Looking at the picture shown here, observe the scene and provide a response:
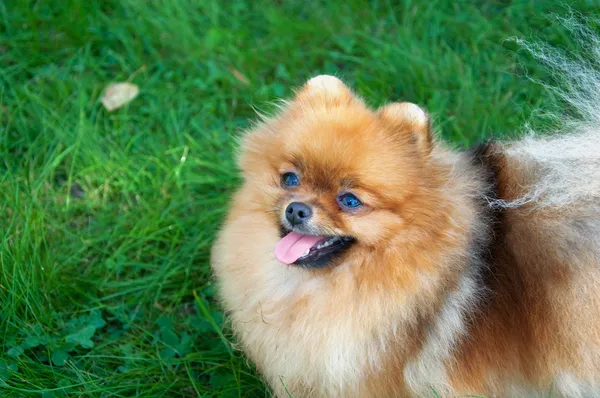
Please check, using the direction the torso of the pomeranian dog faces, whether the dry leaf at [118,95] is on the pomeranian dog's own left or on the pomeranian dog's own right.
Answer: on the pomeranian dog's own right

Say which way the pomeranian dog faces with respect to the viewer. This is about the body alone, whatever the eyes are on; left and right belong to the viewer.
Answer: facing the viewer and to the left of the viewer

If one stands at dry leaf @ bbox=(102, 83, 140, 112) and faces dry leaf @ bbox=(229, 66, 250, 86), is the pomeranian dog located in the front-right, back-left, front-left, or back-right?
front-right

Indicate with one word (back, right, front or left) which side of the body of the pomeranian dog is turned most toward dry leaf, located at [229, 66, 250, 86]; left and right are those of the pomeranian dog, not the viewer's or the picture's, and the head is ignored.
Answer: right

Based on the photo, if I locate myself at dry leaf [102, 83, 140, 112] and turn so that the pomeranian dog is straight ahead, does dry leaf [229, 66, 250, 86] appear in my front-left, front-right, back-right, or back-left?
front-left
